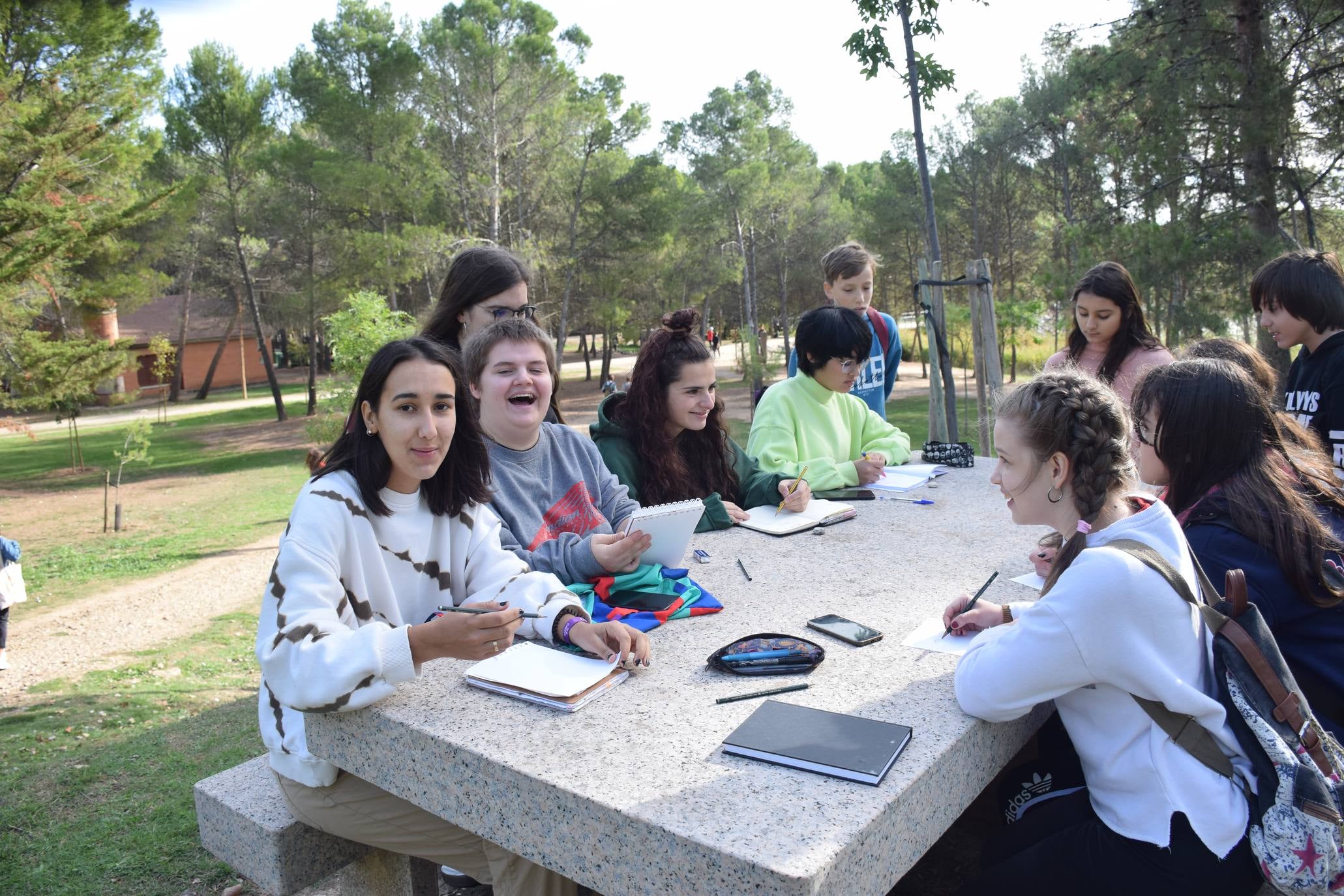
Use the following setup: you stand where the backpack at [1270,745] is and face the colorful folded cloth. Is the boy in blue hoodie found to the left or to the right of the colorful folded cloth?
right

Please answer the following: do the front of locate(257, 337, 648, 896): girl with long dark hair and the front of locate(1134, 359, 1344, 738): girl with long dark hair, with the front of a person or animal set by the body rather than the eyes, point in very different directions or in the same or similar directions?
very different directions

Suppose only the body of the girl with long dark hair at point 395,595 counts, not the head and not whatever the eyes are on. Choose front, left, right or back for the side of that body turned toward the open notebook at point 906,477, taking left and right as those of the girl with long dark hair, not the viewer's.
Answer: left

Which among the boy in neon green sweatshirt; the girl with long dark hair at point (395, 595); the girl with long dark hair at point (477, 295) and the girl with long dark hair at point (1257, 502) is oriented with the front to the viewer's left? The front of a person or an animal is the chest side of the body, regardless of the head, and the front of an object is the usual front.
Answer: the girl with long dark hair at point (1257, 502)

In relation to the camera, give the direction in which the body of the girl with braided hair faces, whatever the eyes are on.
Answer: to the viewer's left

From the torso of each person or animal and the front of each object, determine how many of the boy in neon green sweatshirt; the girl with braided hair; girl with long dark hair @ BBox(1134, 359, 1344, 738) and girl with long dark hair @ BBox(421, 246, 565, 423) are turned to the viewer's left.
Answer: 2

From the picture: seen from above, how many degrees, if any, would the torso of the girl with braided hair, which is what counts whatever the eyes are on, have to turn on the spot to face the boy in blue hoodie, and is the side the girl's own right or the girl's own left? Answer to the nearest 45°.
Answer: approximately 90° to the girl's own right

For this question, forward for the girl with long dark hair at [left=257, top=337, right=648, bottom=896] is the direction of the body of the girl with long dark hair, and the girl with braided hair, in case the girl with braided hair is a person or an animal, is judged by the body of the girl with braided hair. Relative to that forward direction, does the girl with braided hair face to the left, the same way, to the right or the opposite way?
the opposite way

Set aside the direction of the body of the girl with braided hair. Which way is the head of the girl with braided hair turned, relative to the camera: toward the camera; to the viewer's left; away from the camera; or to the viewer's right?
to the viewer's left

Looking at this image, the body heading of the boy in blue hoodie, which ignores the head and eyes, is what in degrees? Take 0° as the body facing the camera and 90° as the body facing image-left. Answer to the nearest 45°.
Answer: approximately 315°

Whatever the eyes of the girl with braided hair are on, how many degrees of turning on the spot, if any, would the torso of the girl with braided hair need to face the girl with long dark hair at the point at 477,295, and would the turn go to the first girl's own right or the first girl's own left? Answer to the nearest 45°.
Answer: approximately 45° to the first girl's own right

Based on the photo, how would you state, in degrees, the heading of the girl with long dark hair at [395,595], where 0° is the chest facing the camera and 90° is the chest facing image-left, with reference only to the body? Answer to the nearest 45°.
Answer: approximately 315°

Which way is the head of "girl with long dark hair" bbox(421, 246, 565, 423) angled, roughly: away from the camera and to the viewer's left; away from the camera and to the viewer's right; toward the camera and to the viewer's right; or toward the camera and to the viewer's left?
toward the camera and to the viewer's right

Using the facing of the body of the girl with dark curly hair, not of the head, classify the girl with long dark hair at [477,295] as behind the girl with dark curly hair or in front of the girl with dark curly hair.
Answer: behind
